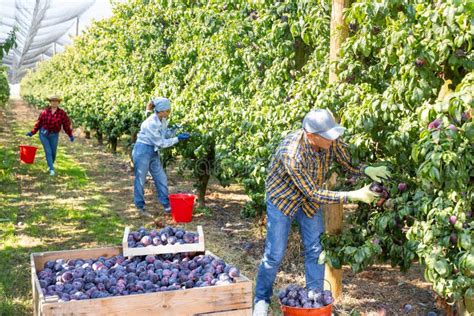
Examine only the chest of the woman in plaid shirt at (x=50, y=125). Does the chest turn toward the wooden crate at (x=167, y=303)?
yes

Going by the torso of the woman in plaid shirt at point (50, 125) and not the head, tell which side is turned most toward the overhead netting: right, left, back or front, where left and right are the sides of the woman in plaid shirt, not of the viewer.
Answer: back

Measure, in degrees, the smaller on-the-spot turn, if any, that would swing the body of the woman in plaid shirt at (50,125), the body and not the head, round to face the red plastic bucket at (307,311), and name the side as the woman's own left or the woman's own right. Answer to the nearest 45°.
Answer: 0° — they already face it

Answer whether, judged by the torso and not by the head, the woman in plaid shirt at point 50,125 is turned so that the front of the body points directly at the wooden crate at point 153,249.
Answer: yes

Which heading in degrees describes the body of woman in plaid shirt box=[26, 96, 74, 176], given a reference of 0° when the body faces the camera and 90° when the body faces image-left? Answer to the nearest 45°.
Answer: approximately 0°

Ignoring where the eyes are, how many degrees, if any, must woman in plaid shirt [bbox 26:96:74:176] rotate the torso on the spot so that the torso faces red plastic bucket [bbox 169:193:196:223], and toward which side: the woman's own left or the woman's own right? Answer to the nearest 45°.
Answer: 0° — they already face it

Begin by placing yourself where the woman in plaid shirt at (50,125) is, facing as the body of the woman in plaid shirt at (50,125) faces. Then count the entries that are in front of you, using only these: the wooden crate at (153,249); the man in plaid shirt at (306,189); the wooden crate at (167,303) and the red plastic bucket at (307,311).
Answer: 4
